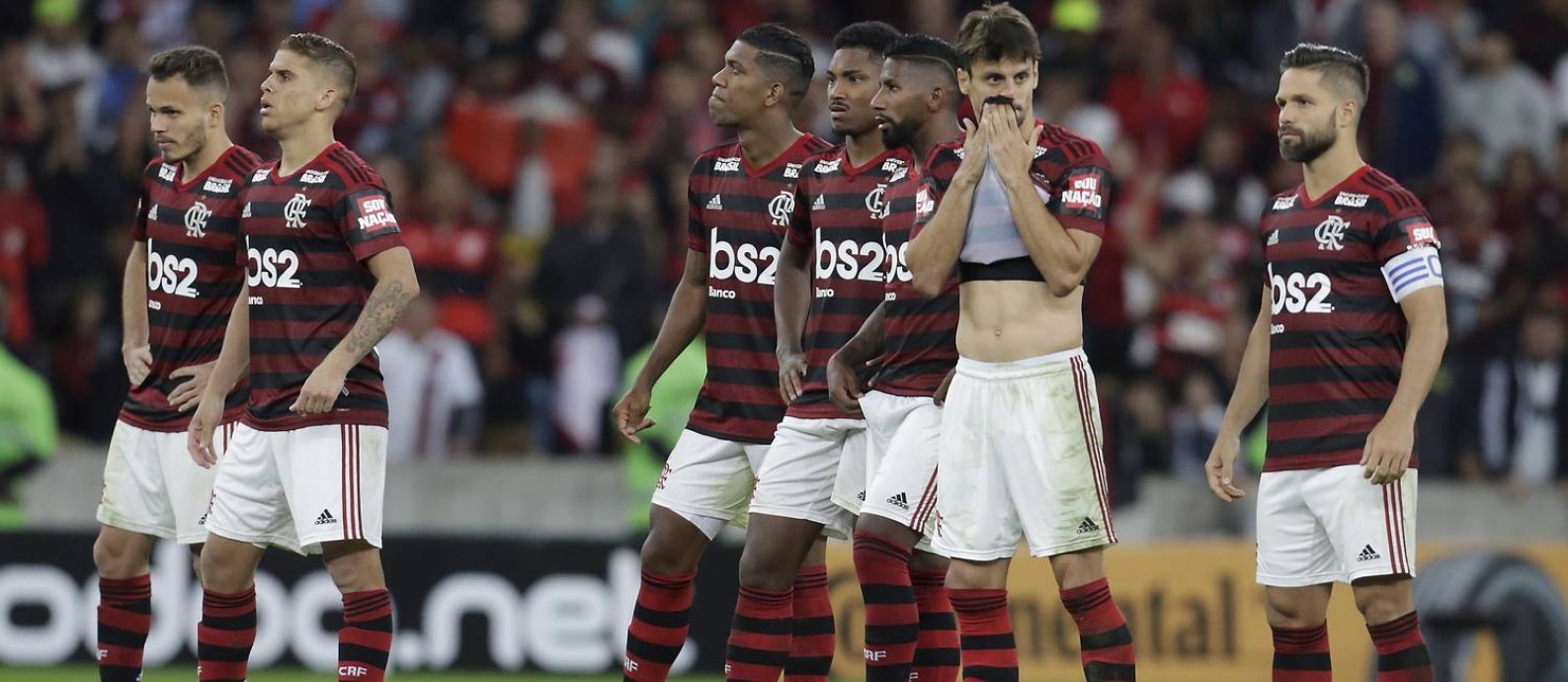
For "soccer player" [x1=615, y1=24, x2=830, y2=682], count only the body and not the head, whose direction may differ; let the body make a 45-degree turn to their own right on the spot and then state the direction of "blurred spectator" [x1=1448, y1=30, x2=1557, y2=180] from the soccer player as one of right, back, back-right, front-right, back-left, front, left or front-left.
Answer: back-right

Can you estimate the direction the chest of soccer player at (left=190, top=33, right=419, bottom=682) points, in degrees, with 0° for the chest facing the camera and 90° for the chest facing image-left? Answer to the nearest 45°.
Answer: approximately 45°

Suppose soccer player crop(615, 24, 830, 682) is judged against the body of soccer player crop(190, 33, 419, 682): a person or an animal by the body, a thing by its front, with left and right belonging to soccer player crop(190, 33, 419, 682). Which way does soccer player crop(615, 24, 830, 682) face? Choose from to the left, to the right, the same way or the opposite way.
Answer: the same way

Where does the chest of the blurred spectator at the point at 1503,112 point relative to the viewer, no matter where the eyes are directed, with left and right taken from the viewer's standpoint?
facing the viewer

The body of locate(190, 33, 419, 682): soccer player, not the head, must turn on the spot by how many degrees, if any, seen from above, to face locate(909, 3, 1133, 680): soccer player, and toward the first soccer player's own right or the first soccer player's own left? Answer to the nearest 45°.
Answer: approximately 90° to the first soccer player's own left

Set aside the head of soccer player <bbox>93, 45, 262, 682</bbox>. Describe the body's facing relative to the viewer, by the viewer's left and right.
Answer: facing the viewer and to the left of the viewer

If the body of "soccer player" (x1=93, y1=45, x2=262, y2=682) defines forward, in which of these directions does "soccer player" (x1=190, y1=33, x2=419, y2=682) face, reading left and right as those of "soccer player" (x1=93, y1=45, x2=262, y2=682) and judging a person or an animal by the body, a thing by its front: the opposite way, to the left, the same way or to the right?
the same way

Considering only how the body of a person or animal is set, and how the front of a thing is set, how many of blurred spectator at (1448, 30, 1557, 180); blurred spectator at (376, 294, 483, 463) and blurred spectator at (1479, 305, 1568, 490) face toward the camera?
3

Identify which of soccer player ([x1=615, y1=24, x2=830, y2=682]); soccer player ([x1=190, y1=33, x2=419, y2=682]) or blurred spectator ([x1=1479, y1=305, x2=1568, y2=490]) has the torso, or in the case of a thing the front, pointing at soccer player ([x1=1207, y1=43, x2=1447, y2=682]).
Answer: the blurred spectator

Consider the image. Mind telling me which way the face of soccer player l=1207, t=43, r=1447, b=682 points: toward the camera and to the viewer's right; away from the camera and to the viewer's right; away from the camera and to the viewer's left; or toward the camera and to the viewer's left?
toward the camera and to the viewer's left

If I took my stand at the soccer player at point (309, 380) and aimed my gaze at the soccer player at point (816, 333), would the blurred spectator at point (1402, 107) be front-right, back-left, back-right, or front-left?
front-left

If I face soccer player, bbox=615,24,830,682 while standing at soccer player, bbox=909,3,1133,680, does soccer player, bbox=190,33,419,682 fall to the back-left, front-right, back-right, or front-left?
front-left

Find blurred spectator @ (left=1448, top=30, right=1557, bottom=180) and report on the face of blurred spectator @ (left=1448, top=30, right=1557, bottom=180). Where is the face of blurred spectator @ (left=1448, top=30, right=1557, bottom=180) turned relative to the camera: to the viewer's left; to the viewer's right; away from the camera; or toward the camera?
toward the camera

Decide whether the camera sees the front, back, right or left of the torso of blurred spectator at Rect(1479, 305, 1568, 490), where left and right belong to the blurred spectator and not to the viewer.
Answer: front

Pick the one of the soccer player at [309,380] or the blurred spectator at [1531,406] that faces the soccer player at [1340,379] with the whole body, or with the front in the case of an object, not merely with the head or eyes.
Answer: the blurred spectator

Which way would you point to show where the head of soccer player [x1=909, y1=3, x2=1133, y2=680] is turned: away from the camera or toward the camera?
toward the camera

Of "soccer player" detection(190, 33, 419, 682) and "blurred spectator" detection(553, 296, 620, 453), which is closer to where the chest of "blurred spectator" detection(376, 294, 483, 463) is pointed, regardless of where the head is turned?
the soccer player
